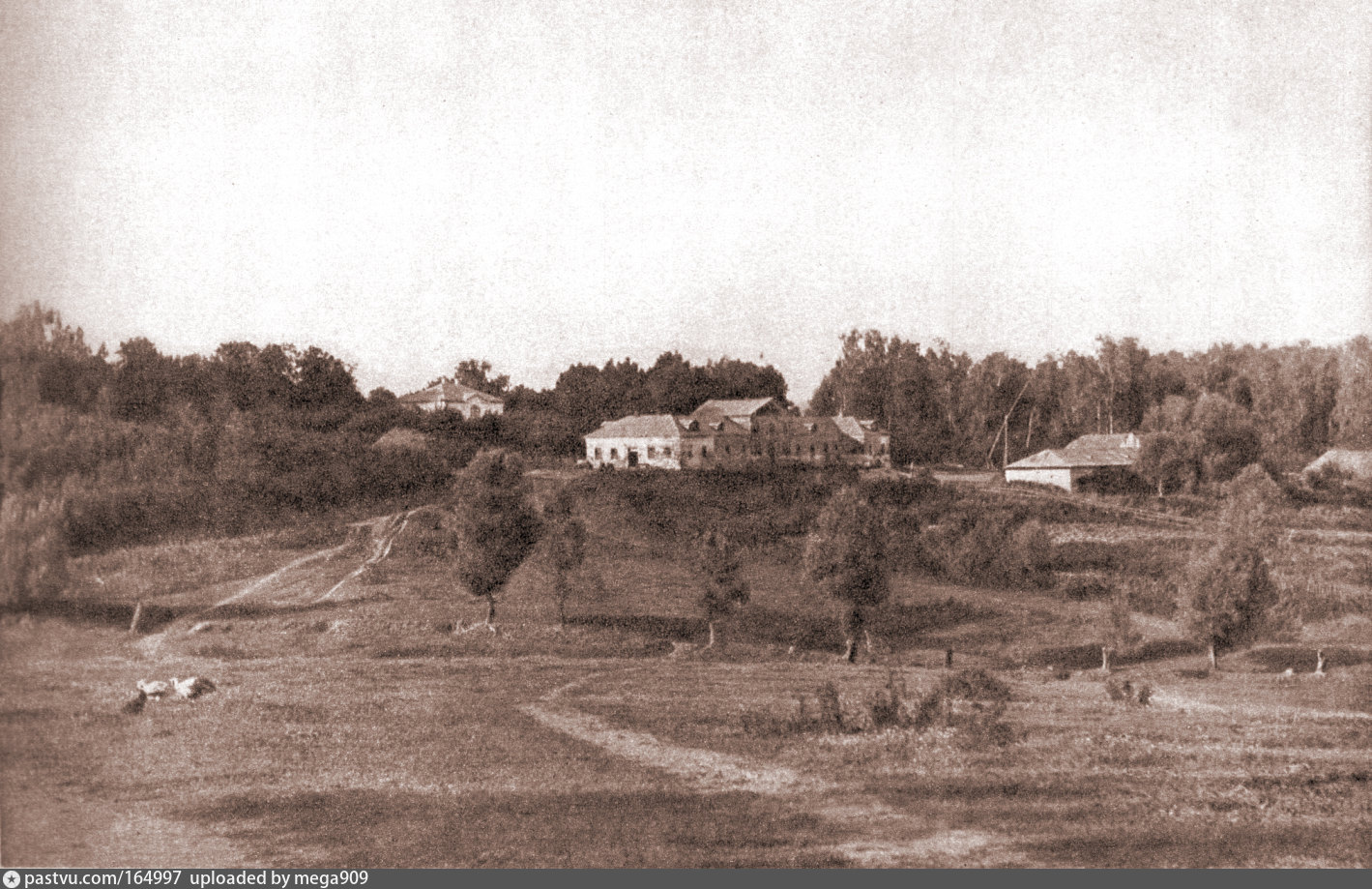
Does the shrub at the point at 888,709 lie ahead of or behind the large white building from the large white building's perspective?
ahead

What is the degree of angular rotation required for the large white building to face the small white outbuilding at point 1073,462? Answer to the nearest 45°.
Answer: approximately 45° to its left
